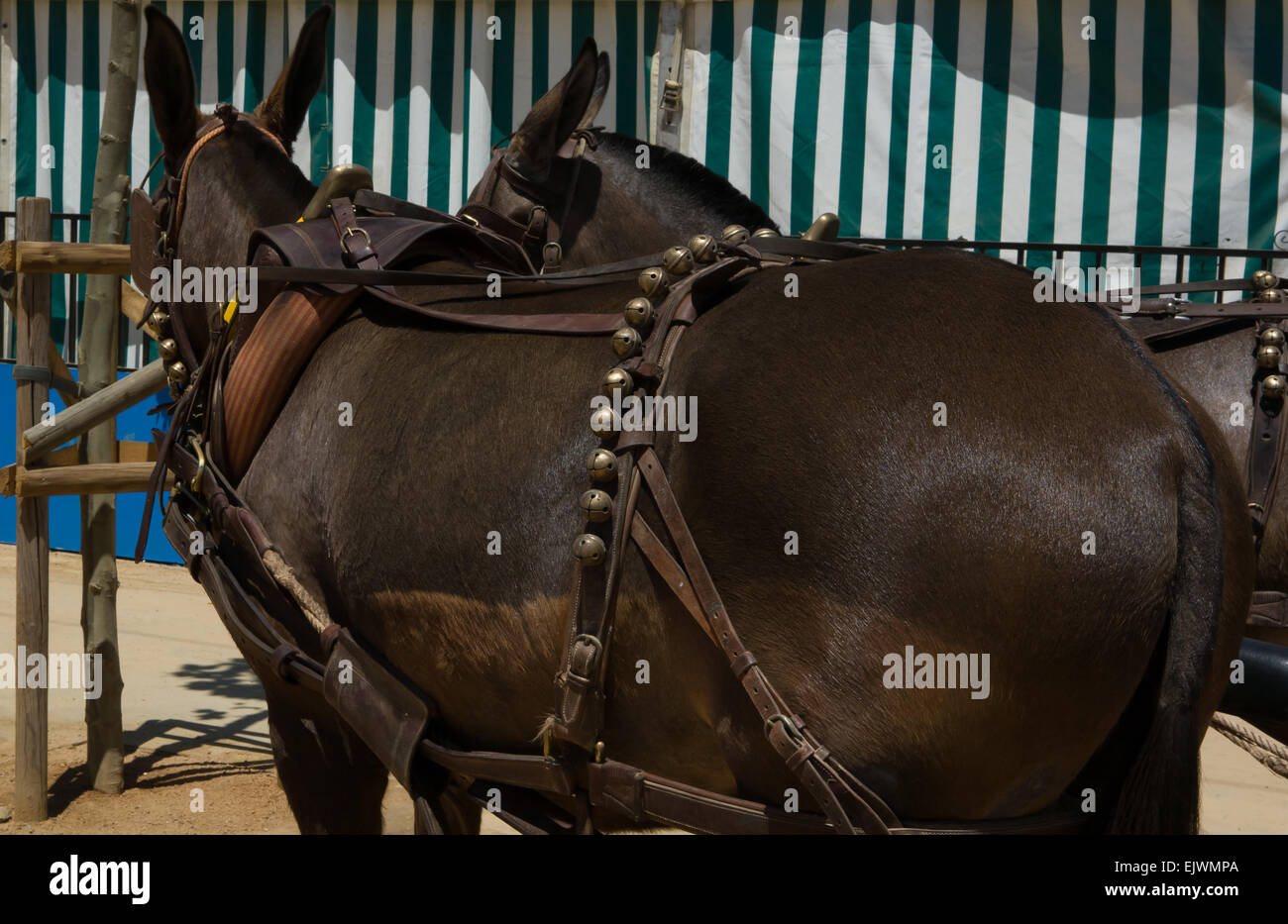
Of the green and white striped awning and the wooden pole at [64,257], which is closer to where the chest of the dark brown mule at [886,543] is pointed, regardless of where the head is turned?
the wooden pole

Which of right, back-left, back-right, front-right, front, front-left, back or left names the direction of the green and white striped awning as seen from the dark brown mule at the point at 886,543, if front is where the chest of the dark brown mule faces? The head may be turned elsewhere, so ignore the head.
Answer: front-right

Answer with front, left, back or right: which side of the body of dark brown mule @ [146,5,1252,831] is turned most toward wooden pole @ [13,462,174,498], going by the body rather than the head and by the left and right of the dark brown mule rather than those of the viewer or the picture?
front

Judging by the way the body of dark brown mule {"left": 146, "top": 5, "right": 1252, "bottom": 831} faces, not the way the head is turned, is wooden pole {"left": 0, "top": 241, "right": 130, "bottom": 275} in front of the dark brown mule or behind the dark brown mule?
in front

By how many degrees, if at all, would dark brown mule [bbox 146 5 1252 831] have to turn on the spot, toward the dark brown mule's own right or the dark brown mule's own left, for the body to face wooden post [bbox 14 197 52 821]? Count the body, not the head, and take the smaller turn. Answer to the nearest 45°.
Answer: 0° — it already faces it

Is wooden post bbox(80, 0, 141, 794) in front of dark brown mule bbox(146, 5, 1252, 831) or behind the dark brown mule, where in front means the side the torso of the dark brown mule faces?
in front

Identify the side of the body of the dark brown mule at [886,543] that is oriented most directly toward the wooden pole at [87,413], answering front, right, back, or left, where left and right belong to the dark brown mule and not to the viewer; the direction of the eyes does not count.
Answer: front

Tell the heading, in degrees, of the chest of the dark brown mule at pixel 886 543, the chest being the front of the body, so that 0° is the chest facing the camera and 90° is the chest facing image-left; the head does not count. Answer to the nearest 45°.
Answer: approximately 135°

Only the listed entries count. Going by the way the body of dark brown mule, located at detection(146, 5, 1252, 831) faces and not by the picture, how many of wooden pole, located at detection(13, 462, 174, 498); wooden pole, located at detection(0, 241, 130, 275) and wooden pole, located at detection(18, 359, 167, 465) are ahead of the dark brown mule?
3

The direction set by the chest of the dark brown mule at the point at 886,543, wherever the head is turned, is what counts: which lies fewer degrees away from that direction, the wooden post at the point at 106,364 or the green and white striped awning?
the wooden post

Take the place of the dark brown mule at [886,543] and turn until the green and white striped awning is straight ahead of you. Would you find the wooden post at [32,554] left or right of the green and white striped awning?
left
